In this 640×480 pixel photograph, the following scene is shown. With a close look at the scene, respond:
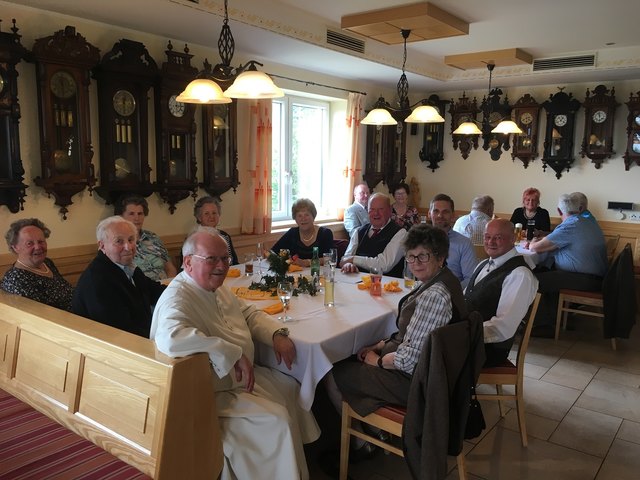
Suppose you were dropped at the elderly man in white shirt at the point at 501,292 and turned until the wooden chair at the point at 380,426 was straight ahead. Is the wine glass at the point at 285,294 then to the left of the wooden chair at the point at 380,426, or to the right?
right

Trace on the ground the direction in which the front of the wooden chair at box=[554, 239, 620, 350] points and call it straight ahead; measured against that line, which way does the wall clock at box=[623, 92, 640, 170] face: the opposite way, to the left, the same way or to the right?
to the left

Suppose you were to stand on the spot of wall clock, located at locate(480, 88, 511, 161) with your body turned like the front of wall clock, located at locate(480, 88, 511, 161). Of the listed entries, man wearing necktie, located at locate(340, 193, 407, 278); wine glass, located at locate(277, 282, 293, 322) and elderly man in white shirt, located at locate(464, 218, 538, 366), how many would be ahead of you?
3

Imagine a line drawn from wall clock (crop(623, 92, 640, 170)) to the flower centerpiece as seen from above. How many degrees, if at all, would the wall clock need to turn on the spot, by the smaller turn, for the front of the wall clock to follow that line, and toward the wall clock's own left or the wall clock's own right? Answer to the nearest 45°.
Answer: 0° — it already faces it

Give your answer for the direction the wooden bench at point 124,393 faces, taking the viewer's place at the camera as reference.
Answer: facing away from the viewer and to the right of the viewer

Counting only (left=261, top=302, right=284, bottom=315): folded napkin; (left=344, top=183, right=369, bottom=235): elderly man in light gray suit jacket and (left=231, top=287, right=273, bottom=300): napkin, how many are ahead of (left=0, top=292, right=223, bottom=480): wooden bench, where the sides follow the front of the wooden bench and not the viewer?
3

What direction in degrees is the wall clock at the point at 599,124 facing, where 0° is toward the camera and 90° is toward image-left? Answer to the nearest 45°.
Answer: approximately 0°

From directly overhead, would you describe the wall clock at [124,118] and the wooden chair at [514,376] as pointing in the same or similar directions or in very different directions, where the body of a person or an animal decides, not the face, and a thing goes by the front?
very different directions

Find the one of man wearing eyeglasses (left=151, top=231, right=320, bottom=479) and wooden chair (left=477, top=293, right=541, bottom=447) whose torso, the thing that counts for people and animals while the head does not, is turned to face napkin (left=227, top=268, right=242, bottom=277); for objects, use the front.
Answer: the wooden chair
